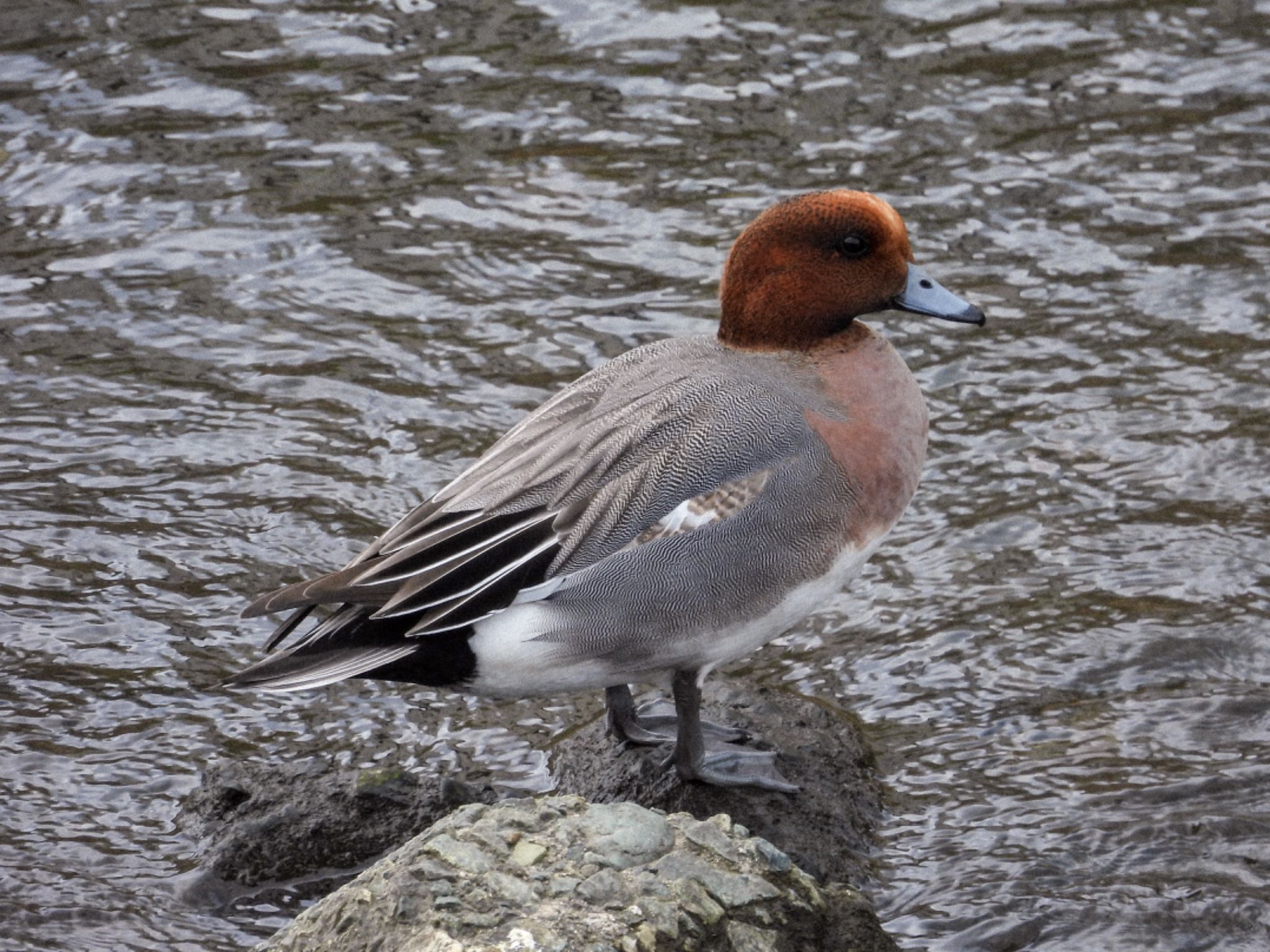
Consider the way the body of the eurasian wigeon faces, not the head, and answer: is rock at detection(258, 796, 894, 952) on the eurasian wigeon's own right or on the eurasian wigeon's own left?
on the eurasian wigeon's own right

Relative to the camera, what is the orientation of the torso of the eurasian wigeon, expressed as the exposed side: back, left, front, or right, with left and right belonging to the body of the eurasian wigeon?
right

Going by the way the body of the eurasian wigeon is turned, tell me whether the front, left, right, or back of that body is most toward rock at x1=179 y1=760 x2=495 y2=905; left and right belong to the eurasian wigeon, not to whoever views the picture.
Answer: back

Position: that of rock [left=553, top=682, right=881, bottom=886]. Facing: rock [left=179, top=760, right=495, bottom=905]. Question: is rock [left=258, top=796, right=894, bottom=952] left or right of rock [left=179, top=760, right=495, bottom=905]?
left
